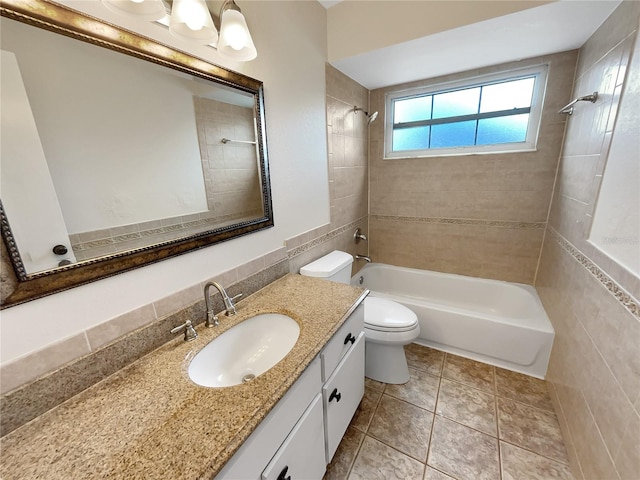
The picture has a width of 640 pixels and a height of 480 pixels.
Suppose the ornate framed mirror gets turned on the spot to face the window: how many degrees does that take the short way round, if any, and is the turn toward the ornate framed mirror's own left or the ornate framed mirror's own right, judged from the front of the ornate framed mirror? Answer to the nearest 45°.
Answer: approximately 45° to the ornate framed mirror's own left

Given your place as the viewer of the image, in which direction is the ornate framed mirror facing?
facing the viewer and to the right of the viewer

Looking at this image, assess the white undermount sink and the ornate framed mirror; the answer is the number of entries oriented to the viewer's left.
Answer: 0

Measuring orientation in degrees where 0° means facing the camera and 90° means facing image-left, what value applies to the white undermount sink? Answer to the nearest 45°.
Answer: approximately 315°
